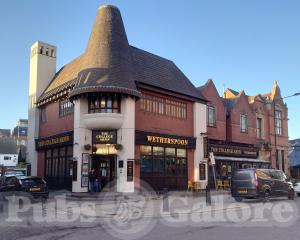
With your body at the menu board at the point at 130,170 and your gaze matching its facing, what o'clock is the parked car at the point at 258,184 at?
The parked car is roughly at 10 o'clock from the menu board.

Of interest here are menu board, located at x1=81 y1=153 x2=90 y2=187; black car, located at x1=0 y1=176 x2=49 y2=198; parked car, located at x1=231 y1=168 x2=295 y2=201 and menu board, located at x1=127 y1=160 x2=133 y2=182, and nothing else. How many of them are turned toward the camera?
2

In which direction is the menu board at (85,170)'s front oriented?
toward the camera

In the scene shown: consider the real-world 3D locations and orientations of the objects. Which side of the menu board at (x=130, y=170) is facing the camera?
front

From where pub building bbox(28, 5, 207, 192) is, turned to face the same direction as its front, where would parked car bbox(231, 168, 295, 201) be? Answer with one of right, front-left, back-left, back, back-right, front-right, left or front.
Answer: front-left

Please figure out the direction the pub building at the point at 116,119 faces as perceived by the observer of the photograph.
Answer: facing the viewer

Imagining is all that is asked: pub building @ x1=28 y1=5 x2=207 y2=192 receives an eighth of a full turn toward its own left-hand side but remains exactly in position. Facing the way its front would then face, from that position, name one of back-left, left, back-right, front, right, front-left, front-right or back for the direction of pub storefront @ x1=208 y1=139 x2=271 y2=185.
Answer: left

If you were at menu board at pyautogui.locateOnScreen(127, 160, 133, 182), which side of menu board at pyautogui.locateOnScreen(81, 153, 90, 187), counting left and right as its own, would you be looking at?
left

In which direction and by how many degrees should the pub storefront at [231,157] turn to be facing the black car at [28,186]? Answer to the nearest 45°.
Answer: approximately 90° to its right

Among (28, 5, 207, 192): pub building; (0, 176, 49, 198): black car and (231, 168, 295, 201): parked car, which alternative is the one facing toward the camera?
the pub building

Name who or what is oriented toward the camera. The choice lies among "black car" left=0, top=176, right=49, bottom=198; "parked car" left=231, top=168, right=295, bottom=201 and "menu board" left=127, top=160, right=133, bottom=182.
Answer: the menu board

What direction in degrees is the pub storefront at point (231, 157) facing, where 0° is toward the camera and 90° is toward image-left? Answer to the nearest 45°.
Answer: approximately 315°
